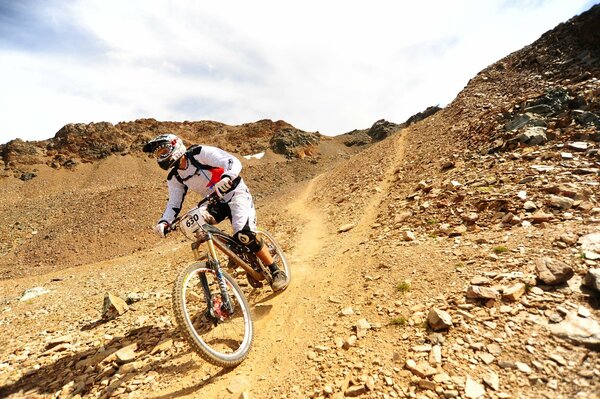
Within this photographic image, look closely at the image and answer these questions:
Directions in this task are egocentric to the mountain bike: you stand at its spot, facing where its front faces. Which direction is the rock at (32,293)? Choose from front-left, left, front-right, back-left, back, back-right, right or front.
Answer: right

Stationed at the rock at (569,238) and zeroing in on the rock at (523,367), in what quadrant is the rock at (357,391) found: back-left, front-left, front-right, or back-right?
front-right

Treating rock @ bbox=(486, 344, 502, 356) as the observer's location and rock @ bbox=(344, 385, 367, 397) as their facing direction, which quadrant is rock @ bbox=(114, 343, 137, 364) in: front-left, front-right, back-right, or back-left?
front-right

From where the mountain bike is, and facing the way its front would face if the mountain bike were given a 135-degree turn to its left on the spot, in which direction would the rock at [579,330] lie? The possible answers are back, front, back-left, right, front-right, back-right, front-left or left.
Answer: front-right

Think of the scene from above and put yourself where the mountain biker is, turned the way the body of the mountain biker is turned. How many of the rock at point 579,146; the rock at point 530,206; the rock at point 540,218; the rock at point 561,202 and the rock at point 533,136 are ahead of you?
0

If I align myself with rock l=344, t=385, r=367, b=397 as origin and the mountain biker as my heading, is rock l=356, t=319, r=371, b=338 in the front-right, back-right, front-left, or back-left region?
front-right

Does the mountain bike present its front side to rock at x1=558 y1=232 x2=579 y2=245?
no

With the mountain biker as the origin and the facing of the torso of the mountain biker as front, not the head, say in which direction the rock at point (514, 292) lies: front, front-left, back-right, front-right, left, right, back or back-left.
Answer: left

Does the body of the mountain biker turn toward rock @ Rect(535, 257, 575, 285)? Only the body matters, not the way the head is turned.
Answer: no

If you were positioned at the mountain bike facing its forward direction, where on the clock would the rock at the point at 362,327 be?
The rock is roughly at 8 o'clock from the mountain bike.

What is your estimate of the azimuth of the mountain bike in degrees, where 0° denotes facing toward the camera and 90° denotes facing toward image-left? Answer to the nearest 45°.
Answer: approximately 45°

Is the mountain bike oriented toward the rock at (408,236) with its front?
no

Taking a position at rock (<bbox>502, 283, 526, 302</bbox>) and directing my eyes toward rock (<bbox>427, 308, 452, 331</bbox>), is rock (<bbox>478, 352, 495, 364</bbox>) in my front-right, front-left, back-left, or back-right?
front-left

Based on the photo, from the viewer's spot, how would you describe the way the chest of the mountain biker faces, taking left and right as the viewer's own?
facing the viewer and to the left of the viewer

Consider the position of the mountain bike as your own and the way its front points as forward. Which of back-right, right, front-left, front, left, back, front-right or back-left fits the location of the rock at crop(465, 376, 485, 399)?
left
